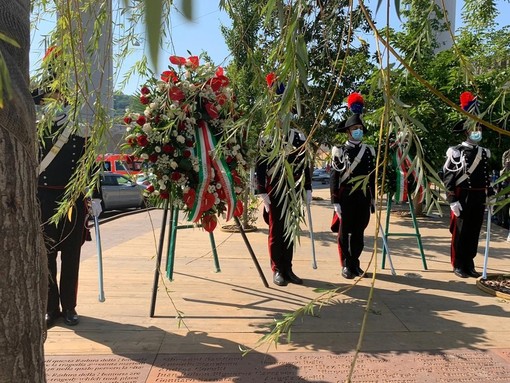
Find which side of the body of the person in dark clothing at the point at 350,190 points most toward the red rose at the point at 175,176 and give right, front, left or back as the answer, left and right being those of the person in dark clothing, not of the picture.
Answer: right

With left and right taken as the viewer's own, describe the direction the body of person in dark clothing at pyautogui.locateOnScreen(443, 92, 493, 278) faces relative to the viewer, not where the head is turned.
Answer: facing the viewer and to the right of the viewer

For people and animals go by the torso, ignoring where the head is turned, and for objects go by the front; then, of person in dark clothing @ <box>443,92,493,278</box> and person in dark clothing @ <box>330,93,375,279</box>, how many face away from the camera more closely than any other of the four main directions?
0

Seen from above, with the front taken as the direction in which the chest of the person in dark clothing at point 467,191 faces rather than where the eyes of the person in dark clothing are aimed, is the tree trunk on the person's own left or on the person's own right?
on the person's own right

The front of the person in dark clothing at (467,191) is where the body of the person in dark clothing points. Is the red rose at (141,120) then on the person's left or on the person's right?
on the person's right

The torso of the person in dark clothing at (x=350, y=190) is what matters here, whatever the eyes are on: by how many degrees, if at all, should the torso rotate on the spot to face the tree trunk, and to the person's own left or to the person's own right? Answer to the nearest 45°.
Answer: approximately 45° to the person's own right

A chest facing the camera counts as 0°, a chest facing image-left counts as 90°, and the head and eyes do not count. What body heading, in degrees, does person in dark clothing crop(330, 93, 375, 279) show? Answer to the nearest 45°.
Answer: approximately 315°
